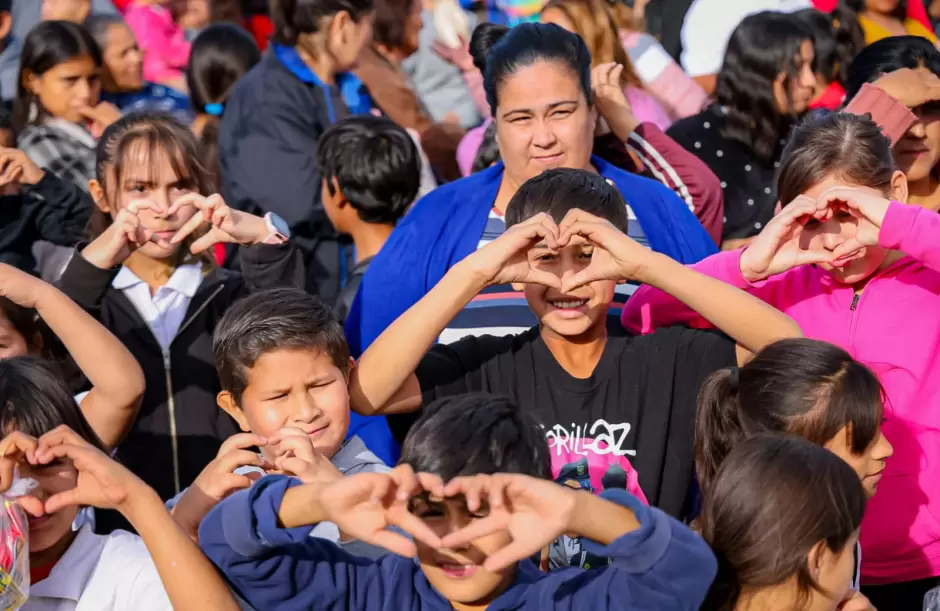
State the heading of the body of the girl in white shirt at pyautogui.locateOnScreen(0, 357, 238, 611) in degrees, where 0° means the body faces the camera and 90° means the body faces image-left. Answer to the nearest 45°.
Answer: approximately 0°

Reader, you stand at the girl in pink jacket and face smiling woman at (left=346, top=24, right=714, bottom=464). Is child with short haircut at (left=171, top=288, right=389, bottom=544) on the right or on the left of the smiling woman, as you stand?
left

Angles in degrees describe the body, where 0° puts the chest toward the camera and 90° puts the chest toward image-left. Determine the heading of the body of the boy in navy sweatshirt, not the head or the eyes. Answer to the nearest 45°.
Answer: approximately 0°

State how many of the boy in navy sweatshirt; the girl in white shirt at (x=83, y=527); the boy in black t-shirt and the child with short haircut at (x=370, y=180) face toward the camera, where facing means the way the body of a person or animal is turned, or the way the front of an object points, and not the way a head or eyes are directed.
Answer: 3

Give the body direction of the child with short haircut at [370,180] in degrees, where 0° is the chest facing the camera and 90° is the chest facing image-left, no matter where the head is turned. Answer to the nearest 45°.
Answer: approximately 135°

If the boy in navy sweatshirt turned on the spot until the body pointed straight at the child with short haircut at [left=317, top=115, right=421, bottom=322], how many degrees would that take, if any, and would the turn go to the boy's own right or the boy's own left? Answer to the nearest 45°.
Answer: approximately 180°

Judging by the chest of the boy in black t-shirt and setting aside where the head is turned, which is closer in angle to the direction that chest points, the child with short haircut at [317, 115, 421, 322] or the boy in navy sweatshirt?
the boy in navy sweatshirt

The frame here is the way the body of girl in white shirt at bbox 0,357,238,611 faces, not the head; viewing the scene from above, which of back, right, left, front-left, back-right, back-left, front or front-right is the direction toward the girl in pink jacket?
left

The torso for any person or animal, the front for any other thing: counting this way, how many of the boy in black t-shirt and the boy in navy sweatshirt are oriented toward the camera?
2

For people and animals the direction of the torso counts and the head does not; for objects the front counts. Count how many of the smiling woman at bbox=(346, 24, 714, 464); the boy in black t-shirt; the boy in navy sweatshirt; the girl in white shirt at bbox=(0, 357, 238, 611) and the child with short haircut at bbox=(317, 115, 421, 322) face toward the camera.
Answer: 4
